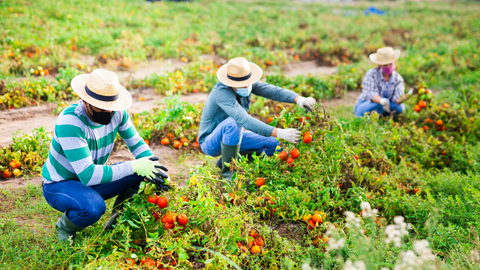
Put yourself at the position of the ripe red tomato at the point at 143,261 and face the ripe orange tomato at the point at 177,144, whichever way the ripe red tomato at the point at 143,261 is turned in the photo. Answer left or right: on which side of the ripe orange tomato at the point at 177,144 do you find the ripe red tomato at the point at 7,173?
left

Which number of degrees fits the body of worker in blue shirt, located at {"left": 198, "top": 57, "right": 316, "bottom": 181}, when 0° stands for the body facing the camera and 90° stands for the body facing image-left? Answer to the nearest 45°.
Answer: approximately 315°

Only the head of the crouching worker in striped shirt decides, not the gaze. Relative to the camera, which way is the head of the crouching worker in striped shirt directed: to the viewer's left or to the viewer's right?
to the viewer's right

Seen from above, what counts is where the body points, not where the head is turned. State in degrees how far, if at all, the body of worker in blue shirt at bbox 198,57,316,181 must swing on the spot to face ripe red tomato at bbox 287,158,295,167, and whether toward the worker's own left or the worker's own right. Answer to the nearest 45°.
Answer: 0° — they already face it

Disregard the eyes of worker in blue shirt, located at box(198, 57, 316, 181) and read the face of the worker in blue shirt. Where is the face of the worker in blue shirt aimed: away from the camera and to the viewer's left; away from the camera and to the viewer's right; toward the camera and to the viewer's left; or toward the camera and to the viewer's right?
toward the camera and to the viewer's right
